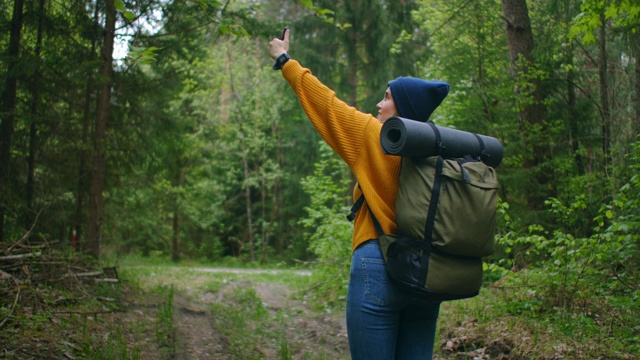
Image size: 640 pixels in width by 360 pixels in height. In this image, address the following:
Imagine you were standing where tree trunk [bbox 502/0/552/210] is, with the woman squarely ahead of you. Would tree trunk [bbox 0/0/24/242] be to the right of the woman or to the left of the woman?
right

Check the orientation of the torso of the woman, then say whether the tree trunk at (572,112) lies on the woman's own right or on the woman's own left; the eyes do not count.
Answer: on the woman's own right

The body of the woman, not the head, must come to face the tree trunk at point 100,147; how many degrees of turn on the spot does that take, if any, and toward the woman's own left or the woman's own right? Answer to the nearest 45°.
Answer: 0° — they already face it

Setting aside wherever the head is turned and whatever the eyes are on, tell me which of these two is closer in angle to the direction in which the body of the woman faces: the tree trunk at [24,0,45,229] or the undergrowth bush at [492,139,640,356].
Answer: the tree trunk

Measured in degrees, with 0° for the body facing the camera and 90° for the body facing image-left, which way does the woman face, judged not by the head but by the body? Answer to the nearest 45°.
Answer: approximately 135°
